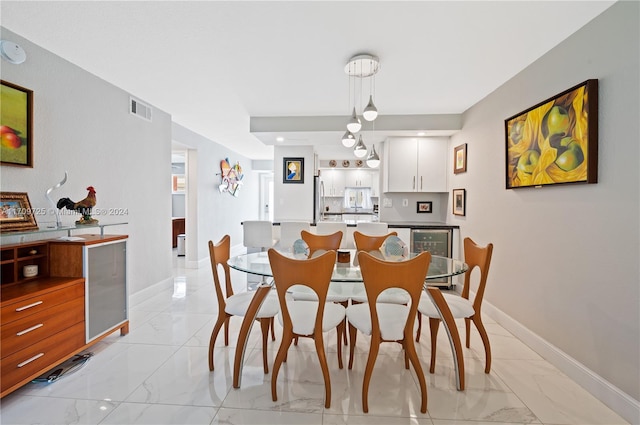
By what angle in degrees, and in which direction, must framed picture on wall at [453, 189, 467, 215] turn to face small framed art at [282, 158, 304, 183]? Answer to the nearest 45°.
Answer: approximately 45° to its right

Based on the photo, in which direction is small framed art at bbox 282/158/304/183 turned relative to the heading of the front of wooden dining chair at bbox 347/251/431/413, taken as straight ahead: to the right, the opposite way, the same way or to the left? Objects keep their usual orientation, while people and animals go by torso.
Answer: the opposite way

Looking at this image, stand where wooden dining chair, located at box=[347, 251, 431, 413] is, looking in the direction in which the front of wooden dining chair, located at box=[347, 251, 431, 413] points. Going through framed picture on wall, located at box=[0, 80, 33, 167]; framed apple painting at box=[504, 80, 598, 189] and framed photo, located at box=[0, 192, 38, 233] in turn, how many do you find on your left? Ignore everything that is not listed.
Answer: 2

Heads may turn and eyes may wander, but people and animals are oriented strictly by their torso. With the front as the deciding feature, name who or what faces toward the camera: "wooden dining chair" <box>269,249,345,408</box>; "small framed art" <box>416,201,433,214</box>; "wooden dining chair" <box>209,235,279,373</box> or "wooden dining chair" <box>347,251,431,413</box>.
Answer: the small framed art

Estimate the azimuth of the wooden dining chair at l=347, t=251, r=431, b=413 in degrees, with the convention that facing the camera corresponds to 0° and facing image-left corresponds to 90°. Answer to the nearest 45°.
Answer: approximately 180°

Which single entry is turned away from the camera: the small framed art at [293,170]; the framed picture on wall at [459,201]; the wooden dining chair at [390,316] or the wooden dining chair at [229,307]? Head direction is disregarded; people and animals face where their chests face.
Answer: the wooden dining chair at [390,316]

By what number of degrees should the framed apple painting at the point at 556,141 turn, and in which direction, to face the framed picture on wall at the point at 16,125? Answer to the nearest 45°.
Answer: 0° — it already faces it

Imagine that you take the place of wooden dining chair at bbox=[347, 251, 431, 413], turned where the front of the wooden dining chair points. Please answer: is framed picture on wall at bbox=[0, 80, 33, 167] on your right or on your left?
on your left

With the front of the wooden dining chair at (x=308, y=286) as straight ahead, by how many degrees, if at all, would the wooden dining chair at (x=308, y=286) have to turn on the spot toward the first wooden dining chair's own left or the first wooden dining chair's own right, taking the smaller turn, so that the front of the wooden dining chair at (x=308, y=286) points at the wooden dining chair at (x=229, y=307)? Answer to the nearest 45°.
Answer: approximately 45° to the first wooden dining chair's own left

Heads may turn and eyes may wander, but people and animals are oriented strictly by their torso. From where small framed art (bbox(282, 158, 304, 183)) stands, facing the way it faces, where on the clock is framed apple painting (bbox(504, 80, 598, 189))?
The framed apple painting is roughly at 11 o'clock from the small framed art.

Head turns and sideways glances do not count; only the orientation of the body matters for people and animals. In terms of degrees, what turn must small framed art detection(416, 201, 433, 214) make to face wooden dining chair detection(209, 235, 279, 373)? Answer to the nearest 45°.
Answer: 0° — it already faces it

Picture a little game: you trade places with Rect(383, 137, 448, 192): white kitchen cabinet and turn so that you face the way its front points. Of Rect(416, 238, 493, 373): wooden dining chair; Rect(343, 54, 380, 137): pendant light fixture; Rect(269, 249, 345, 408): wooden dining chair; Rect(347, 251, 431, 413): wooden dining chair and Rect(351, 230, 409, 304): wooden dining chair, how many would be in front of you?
5

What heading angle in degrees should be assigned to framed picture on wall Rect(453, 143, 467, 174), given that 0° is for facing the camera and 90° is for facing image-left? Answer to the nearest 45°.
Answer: approximately 45°

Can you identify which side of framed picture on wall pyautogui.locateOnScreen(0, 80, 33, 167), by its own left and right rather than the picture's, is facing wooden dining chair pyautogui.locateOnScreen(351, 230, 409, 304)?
front

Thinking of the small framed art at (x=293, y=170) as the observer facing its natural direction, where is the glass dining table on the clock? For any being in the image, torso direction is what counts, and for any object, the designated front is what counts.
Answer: The glass dining table is roughly at 12 o'clock from the small framed art.

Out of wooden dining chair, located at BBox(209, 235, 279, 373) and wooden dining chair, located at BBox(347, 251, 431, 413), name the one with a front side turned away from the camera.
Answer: wooden dining chair, located at BBox(347, 251, 431, 413)

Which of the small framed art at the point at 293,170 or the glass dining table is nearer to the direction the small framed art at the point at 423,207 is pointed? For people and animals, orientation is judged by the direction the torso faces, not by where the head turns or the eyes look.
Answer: the glass dining table

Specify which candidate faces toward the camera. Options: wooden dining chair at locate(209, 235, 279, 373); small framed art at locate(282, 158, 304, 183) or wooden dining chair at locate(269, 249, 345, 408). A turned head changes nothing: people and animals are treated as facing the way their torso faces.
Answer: the small framed art

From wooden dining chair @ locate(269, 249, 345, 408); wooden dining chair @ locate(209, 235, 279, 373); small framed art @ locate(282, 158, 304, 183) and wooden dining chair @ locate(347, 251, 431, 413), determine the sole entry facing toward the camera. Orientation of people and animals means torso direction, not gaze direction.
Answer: the small framed art
